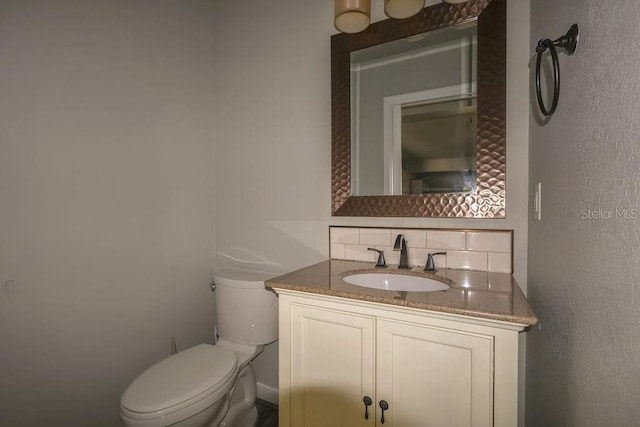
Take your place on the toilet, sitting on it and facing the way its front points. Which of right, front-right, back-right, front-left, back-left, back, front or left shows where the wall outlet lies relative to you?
left

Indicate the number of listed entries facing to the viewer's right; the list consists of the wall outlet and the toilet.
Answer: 0

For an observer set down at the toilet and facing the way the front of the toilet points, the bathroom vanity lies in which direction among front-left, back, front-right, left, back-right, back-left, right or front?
left

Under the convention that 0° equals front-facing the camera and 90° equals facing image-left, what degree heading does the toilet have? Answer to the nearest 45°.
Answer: approximately 45°

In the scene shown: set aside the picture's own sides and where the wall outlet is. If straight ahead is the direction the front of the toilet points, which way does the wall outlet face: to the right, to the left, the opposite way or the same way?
to the right

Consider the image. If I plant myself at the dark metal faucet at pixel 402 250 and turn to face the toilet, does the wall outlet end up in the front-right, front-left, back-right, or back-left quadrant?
back-left

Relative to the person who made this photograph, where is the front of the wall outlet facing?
facing to the left of the viewer
